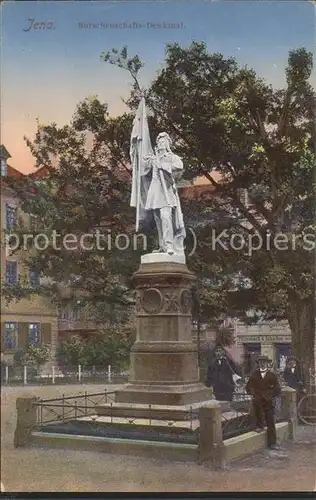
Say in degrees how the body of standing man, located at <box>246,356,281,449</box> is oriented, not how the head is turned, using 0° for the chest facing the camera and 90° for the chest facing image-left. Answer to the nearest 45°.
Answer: approximately 0°

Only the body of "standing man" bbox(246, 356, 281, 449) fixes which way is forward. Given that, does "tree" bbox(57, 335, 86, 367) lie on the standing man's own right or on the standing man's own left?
on the standing man's own right
